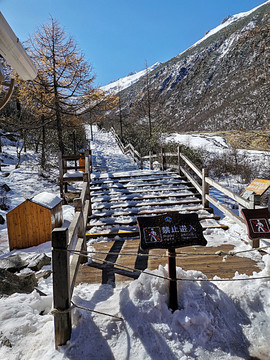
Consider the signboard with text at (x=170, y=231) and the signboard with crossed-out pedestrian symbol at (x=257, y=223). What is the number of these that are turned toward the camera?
2

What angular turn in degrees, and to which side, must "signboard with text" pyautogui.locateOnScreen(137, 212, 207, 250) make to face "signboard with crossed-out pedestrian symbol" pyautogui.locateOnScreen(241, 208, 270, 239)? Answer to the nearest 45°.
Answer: approximately 135° to its left

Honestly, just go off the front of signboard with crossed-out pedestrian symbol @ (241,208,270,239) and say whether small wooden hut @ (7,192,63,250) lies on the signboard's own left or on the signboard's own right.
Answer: on the signboard's own right

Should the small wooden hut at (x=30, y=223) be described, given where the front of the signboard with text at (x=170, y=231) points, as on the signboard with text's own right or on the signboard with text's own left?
on the signboard with text's own right

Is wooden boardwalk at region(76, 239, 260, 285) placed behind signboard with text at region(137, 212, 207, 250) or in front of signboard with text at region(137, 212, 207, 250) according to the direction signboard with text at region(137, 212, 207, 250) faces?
behind

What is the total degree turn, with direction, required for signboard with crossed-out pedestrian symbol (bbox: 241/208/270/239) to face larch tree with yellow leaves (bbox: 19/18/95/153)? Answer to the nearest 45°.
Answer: approximately 135° to its right

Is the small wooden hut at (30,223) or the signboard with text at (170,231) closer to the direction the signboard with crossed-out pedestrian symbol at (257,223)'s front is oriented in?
the signboard with text

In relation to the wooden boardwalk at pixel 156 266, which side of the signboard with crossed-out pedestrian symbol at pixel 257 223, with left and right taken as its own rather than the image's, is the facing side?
right
